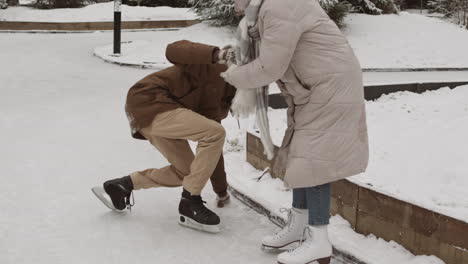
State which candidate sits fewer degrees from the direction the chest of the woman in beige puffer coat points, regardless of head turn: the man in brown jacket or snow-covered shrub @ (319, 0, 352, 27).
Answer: the man in brown jacket

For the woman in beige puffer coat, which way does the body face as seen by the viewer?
to the viewer's left

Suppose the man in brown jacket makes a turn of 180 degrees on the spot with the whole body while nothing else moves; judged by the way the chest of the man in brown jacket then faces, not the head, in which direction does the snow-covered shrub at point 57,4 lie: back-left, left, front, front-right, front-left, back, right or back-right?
right

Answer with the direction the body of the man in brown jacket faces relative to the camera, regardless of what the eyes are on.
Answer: to the viewer's right

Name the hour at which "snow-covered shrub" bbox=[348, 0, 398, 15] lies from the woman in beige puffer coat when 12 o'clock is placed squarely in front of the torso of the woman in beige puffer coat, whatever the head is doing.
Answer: The snow-covered shrub is roughly at 3 o'clock from the woman in beige puffer coat.

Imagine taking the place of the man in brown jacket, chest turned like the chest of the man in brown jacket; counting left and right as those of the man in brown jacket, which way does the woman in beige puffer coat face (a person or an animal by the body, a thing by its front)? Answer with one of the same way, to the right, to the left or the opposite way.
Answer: the opposite way

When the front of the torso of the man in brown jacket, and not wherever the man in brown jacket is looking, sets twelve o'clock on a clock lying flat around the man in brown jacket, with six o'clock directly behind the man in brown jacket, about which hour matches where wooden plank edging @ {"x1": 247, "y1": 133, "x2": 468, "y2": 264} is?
The wooden plank edging is roughly at 1 o'clock from the man in brown jacket.

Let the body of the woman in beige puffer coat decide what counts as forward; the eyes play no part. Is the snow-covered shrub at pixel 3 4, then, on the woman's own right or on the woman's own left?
on the woman's own right

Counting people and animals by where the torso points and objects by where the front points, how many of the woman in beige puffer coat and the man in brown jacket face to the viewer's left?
1

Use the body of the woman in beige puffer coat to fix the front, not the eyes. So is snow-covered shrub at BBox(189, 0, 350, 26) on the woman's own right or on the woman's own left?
on the woman's own right

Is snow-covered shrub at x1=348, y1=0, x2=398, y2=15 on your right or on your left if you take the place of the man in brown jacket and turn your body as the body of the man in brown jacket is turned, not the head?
on your left

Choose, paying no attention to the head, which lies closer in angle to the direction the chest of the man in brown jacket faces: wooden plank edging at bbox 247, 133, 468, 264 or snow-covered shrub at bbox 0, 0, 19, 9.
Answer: the wooden plank edging
